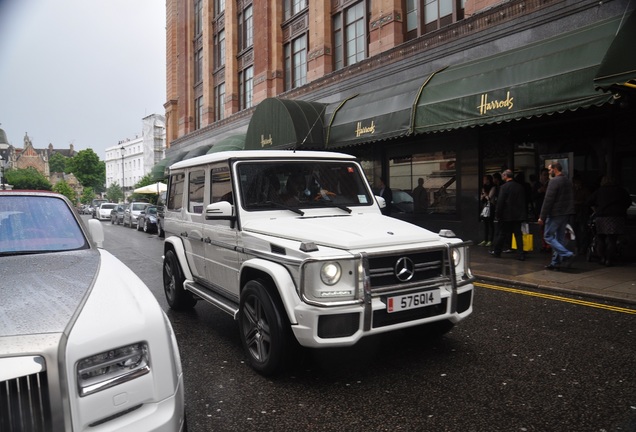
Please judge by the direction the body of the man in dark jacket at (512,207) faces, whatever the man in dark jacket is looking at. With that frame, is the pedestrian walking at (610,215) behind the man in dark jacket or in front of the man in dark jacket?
behind

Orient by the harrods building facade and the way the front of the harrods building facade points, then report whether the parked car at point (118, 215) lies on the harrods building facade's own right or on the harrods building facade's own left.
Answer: on the harrods building facade's own right

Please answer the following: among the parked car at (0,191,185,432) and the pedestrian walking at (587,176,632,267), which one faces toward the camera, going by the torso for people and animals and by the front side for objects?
the parked car

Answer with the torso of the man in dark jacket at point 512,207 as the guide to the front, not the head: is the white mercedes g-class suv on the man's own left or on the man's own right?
on the man's own left

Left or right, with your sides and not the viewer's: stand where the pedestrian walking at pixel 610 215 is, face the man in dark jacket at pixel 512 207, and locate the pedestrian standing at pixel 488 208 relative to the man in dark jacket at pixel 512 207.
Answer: right

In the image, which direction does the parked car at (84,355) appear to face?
toward the camera

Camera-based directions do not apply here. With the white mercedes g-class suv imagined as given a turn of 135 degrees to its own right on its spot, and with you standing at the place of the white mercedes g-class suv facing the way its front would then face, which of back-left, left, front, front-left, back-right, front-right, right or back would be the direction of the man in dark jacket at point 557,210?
back-right

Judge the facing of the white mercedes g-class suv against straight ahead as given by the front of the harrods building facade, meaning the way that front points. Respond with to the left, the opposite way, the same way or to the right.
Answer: to the left

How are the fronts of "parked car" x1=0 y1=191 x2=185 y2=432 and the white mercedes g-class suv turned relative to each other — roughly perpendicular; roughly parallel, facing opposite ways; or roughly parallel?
roughly parallel
